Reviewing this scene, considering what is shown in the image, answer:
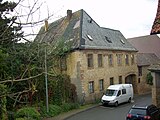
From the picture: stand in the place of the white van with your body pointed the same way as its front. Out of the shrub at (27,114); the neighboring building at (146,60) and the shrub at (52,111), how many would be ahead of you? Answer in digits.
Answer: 2

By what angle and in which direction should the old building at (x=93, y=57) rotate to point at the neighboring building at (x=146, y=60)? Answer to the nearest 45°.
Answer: approximately 90° to its left

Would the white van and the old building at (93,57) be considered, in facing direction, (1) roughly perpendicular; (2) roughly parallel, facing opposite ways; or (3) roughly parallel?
roughly perpendicular

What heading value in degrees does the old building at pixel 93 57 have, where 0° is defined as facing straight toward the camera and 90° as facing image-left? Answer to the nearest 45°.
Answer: approximately 315°

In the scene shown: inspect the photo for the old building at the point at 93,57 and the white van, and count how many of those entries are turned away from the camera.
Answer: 0

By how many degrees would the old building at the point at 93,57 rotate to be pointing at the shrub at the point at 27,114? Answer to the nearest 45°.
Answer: approximately 90° to its right

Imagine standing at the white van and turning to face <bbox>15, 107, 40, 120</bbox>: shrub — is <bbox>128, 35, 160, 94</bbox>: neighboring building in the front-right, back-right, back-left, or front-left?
back-right

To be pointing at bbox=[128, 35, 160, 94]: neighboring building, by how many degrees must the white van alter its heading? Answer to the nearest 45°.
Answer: approximately 135° to its right

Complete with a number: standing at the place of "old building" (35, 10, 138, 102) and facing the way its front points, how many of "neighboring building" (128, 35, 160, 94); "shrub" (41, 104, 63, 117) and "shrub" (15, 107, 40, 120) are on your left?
1

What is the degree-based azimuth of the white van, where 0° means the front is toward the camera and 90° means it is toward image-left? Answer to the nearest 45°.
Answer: approximately 45°
